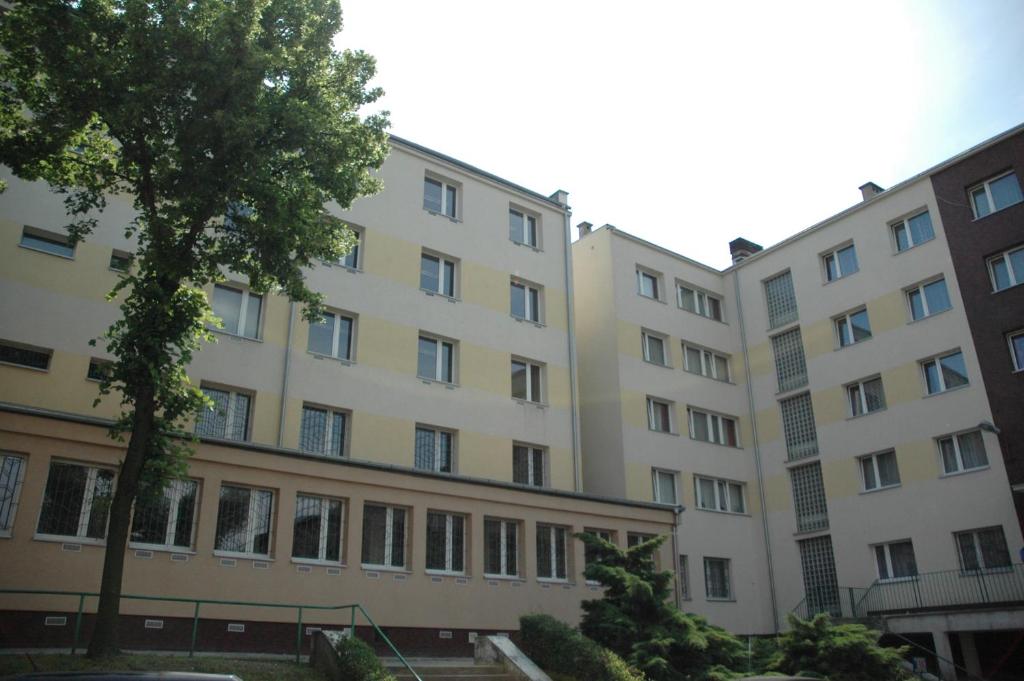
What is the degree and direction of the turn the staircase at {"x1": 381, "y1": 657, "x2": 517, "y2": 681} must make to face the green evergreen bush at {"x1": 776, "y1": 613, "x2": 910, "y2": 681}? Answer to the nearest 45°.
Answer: approximately 90° to its left

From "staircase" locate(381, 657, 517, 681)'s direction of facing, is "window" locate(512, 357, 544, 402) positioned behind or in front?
behind

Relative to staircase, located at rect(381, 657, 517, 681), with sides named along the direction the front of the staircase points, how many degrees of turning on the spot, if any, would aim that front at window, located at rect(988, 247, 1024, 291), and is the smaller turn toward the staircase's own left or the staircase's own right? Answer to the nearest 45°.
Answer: approximately 90° to the staircase's own left

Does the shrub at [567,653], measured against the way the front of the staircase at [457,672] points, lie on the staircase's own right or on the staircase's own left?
on the staircase's own left

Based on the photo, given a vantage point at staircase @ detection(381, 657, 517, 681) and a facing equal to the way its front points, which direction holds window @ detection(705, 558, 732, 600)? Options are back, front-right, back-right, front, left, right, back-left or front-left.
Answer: back-left

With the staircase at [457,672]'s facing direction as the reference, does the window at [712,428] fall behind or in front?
behind

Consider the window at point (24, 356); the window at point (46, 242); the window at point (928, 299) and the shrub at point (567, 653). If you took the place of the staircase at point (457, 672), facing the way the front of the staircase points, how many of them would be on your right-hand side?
2

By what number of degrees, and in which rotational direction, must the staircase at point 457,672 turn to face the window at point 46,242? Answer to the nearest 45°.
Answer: approximately 90° to its right

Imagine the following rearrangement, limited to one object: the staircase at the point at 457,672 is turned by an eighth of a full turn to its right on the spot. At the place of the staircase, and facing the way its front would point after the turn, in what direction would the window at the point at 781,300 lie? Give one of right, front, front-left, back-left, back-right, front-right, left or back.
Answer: back

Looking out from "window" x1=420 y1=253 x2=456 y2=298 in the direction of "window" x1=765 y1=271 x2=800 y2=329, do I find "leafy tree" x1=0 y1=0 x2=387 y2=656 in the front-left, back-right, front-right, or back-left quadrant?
back-right

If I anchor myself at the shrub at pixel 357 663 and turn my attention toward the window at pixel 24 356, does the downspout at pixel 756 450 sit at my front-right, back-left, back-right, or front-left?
back-right

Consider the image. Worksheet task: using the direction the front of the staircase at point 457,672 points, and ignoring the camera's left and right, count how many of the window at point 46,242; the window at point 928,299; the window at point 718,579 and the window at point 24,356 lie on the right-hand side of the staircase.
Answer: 2

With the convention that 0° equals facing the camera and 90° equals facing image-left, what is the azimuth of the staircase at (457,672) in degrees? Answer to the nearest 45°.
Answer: approximately 0°
